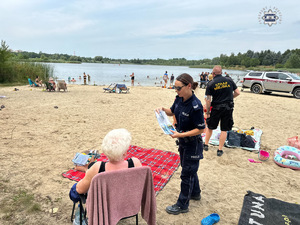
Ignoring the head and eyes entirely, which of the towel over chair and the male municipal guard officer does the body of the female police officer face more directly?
the towel over chair

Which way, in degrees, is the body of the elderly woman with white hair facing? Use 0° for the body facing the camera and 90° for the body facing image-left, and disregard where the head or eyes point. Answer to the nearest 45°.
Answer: approximately 180°

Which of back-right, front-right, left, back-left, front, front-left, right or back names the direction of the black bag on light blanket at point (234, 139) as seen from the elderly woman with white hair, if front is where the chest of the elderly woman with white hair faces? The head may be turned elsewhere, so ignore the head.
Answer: front-right

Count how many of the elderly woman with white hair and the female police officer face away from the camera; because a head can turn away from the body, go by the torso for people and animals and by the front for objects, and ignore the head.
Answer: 1

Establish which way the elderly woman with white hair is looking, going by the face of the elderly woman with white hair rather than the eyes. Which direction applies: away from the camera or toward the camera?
away from the camera

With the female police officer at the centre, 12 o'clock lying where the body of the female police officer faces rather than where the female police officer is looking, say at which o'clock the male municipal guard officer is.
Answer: The male municipal guard officer is roughly at 5 o'clock from the female police officer.

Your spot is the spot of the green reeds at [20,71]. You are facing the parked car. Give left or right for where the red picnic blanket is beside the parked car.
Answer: right

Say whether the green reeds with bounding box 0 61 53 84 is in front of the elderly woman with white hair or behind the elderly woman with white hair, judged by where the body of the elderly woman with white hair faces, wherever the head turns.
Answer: in front

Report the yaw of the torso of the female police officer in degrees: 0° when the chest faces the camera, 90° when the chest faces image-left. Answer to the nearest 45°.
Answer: approximately 45°

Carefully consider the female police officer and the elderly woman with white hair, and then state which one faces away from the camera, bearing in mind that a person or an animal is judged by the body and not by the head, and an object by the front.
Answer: the elderly woman with white hair

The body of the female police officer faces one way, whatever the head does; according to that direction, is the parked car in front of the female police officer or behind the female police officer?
behind

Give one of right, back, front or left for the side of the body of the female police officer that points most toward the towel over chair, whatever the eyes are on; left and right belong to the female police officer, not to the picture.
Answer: front

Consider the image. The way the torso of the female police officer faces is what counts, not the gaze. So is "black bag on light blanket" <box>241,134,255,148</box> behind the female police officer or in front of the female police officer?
behind

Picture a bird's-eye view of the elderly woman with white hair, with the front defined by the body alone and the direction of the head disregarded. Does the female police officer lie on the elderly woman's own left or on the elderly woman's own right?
on the elderly woman's own right

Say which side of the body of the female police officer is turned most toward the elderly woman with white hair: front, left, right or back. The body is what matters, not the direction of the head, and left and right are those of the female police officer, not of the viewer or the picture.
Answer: front
